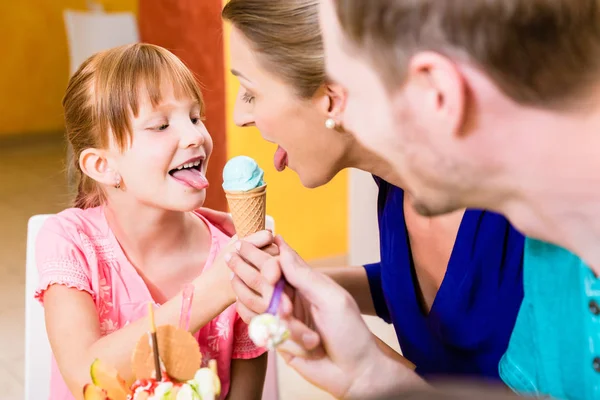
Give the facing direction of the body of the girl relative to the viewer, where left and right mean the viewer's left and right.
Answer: facing the viewer and to the right of the viewer

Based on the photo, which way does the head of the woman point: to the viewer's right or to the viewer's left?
to the viewer's left

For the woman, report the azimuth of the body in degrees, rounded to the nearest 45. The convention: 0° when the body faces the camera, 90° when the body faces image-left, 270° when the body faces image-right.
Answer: approximately 45°

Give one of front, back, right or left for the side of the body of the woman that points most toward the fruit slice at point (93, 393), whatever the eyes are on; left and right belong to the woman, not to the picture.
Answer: front

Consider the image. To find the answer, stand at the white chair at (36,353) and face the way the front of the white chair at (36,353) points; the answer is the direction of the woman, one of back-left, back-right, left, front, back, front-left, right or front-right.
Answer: left

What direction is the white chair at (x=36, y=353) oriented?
toward the camera

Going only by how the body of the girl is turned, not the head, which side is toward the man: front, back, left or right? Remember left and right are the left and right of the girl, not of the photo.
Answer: front

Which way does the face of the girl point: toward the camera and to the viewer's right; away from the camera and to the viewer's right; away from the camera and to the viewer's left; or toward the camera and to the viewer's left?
toward the camera and to the viewer's right

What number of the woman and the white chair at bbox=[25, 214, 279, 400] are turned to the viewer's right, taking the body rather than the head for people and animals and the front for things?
0

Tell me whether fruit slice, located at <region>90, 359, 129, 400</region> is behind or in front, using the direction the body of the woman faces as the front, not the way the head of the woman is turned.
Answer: in front

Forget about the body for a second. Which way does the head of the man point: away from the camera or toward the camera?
away from the camera

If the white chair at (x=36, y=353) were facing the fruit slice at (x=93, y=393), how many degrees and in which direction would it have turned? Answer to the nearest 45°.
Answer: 0° — it already faces it

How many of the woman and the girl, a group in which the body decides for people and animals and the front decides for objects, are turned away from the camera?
0

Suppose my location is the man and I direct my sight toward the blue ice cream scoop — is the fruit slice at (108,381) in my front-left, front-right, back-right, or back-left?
front-left
